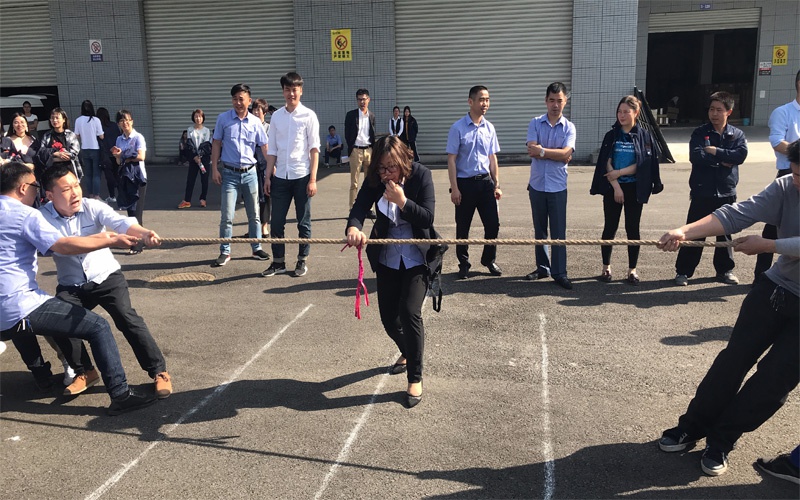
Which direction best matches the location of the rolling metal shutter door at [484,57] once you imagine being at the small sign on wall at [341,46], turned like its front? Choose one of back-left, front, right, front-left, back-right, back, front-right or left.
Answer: left

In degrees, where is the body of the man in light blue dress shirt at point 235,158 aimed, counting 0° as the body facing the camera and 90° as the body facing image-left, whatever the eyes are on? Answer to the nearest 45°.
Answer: approximately 0°

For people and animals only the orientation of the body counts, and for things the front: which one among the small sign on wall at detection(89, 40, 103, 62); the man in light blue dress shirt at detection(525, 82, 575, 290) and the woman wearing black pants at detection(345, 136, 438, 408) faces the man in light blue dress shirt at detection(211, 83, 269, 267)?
the small sign on wall

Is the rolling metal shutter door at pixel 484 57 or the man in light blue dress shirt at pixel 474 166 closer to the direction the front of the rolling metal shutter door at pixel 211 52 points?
the man in light blue dress shirt

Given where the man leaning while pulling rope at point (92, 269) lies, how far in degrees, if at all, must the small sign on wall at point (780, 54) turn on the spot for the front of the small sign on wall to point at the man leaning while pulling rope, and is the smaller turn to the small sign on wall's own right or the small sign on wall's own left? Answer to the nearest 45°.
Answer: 0° — it already faces them

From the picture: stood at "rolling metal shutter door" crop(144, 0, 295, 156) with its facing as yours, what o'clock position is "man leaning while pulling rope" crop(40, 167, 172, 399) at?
The man leaning while pulling rope is roughly at 12 o'clock from the rolling metal shutter door.

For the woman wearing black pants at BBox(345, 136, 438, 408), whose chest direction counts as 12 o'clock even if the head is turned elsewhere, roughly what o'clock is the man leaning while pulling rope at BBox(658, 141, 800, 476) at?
The man leaning while pulling rope is roughly at 10 o'clock from the woman wearing black pants.
